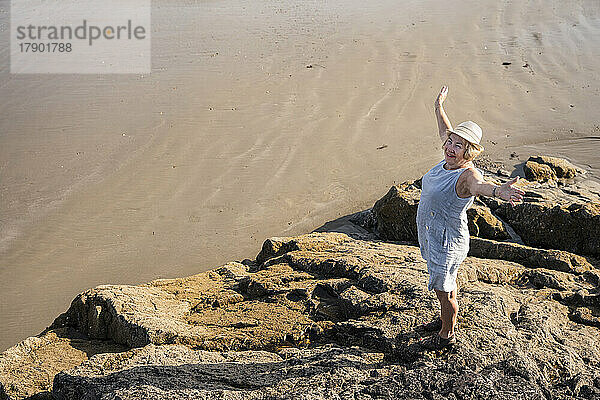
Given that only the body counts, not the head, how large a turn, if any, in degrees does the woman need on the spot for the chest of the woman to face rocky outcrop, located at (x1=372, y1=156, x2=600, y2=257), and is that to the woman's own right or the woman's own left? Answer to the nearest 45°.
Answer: approximately 135° to the woman's own right

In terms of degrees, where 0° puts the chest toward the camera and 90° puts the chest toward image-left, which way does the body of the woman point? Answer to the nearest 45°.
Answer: approximately 45°

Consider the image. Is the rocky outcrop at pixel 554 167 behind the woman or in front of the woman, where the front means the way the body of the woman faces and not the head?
behind
